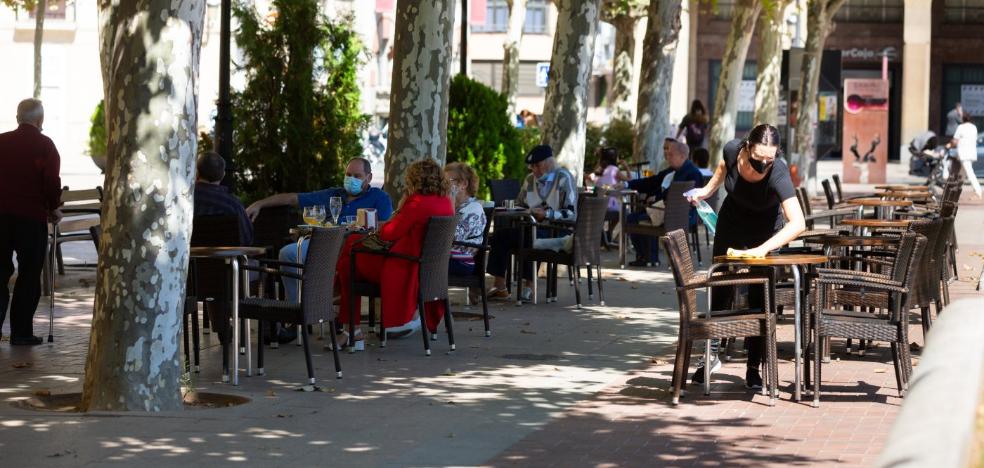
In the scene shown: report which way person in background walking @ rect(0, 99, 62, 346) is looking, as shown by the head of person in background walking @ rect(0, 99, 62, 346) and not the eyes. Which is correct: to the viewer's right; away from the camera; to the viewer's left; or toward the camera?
away from the camera

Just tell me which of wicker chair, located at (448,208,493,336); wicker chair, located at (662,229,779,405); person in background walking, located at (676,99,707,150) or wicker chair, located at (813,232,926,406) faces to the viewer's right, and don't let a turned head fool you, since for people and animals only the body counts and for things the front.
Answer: wicker chair, located at (662,229,779,405)

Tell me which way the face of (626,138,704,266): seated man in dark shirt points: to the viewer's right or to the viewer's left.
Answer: to the viewer's left

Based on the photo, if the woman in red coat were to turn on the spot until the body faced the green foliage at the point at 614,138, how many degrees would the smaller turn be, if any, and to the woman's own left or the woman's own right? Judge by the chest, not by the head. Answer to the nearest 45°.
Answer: approximately 45° to the woman's own right

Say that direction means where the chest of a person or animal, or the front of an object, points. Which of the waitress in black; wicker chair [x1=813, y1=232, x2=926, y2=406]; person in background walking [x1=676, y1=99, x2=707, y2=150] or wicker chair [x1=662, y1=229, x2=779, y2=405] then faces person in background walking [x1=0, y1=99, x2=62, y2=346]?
wicker chair [x1=813, y1=232, x2=926, y2=406]

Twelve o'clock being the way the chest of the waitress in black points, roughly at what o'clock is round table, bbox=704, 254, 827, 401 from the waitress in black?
The round table is roughly at 11 o'clock from the waitress in black.

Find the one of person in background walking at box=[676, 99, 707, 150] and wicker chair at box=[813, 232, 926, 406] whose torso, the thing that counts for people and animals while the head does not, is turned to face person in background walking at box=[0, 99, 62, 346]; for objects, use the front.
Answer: the wicker chair

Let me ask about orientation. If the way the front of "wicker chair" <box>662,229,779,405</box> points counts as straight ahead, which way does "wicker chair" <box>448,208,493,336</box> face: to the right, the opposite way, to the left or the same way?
the opposite way

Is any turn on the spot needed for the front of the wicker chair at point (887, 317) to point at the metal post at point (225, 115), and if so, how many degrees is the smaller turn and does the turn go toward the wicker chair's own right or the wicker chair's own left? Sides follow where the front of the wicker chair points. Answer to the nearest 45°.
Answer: approximately 45° to the wicker chair's own right

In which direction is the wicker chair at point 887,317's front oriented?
to the viewer's left

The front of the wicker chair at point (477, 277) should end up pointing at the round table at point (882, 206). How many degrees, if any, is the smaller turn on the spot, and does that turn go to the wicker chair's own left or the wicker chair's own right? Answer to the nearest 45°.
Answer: approximately 135° to the wicker chair's own right

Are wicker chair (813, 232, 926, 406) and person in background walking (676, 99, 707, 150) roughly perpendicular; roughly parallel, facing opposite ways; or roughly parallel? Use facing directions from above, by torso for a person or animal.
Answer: roughly perpendicular

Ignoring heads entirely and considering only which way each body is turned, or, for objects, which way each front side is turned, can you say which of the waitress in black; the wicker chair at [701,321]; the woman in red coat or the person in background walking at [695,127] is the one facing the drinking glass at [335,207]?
the woman in red coat

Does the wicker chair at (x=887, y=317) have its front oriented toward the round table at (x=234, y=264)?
yes

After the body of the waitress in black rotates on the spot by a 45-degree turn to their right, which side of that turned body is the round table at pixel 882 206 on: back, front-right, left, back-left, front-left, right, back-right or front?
back-right
